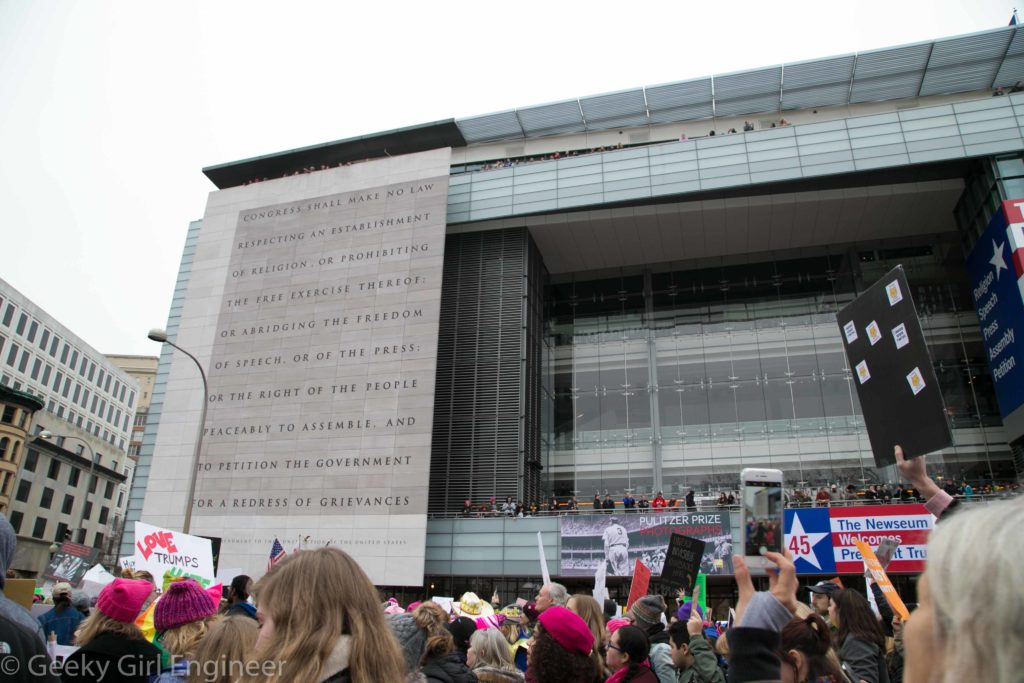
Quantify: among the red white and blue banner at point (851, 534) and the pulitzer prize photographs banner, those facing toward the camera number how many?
2

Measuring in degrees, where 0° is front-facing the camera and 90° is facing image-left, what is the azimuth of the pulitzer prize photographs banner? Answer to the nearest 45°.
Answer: approximately 0°

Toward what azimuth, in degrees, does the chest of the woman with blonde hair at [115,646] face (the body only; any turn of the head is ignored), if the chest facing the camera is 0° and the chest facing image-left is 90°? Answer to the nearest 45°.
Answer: approximately 180°

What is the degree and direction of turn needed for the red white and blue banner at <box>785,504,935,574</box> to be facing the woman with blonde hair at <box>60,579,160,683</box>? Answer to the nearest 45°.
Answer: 0° — it already faces them

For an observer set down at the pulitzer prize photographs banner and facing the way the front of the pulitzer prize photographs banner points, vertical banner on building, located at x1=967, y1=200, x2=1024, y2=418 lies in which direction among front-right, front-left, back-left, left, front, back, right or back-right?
left

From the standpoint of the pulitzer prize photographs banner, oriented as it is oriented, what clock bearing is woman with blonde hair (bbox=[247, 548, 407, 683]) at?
The woman with blonde hair is roughly at 12 o'clock from the pulitzer prize photographs banner.

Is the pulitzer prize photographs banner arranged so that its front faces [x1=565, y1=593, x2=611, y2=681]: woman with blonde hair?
yes

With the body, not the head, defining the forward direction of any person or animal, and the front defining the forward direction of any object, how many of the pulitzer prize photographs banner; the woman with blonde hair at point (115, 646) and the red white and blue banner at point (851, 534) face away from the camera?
1

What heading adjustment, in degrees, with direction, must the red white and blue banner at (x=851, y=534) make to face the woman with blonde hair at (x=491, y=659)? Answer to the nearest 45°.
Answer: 0° — it already faces them
